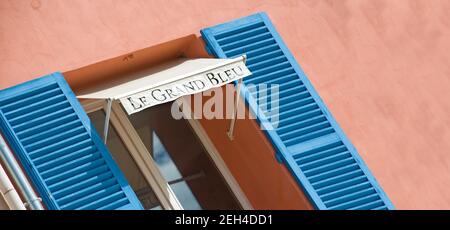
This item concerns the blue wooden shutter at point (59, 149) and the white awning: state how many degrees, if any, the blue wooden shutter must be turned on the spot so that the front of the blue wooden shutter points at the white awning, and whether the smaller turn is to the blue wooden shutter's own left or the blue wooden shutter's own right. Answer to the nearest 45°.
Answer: approximately 45° to the blue wooden shutter's own left

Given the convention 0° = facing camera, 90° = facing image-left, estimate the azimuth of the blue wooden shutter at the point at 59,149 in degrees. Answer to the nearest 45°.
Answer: approximately 315°

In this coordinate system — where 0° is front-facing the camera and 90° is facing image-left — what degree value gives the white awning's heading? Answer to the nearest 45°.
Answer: approximately 315°

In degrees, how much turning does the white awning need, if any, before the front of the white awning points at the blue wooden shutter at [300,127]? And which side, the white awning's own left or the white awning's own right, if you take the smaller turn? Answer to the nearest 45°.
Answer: approximately 90° to the white awning's own left

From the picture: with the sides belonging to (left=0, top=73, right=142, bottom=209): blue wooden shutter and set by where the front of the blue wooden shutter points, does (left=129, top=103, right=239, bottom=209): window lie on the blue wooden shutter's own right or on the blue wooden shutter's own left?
on the blue wooden shutter's own left

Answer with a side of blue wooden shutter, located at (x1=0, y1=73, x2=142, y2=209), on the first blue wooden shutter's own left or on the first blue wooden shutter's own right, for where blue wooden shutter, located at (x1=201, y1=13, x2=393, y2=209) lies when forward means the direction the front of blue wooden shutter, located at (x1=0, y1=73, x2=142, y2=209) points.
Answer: on the first blue wooden shutter's own left
